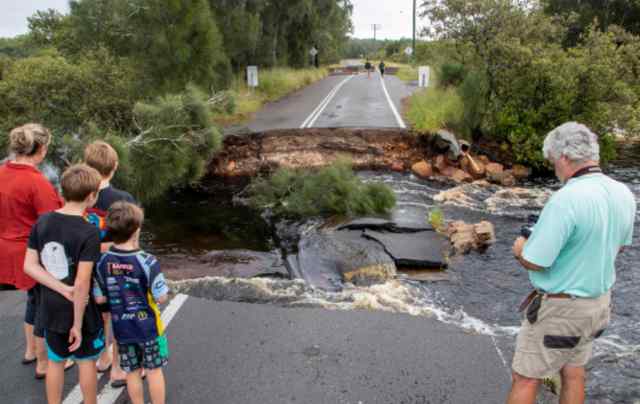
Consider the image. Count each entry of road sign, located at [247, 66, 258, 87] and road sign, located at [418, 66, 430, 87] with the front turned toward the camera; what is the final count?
2

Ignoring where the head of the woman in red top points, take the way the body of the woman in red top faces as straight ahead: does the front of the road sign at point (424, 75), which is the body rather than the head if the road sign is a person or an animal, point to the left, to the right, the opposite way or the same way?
the opposite way

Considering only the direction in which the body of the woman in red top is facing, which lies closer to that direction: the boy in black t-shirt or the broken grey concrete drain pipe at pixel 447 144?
the broken grey concrete drain pipe

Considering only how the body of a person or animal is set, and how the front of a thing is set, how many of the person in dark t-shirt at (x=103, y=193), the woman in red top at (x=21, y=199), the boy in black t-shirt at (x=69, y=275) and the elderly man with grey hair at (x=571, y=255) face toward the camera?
0

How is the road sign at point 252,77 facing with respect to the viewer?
toward the camera

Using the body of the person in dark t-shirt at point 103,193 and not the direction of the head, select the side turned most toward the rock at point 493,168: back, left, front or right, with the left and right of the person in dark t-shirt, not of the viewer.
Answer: front

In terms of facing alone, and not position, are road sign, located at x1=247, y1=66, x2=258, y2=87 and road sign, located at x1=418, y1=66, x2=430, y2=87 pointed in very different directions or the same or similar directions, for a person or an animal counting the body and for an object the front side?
same or similar directions

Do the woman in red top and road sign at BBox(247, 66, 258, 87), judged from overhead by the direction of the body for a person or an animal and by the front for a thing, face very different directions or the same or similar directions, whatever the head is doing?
very different directions

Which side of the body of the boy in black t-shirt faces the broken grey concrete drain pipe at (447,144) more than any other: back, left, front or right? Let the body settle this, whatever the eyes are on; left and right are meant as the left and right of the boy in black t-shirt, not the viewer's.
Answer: front

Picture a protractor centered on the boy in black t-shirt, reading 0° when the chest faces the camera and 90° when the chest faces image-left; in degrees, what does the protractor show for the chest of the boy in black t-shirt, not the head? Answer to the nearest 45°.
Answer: approximately 225°

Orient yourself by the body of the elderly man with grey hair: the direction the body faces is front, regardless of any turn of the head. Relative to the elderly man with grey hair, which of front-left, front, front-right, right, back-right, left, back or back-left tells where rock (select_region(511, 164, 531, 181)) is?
front-right

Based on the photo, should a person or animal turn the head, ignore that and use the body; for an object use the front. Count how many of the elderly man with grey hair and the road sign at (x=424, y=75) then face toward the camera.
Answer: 1

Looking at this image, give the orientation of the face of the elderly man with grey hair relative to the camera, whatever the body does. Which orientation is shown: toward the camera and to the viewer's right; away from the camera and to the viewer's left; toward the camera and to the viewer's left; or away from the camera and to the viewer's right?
away from the camera and to the viewer's left

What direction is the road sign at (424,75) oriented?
toward the camera

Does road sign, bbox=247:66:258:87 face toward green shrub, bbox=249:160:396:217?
yes

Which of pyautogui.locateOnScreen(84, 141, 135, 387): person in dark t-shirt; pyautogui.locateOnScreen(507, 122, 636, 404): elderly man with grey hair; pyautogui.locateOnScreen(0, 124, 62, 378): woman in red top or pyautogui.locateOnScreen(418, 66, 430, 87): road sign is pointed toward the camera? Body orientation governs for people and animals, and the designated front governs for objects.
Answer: the road sign

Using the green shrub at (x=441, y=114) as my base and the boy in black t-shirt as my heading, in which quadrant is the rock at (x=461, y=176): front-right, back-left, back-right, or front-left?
front-left

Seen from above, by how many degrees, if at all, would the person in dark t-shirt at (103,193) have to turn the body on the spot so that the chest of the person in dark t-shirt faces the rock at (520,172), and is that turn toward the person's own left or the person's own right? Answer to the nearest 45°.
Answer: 0° — they already face it

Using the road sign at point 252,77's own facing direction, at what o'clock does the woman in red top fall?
The woman in red top is roughly at 12 o'clock from the road sign.

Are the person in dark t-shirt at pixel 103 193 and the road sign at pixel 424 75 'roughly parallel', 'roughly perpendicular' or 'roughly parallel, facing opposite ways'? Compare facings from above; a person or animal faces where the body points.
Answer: roughly parallel, facing opposite ways

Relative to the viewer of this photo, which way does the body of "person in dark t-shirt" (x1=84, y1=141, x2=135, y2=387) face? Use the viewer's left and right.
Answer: facing away from the viewer and to the right of the viewer

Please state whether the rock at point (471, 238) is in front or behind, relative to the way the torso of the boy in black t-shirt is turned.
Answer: in front
